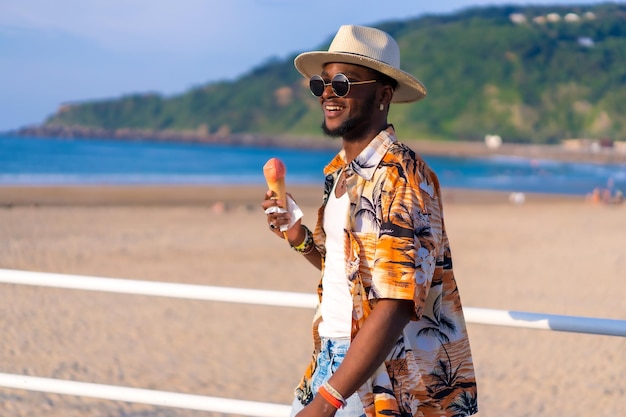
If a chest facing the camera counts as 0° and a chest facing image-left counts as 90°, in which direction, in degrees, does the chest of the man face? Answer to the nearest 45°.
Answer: approximately 45°

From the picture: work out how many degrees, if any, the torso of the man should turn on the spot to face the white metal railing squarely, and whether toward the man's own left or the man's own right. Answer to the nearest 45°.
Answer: approximately 90° to the man's own right
